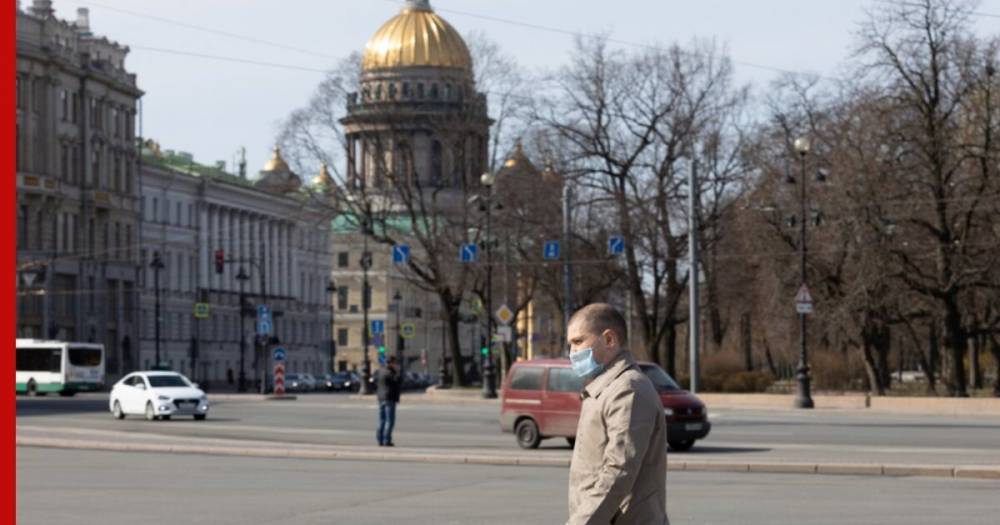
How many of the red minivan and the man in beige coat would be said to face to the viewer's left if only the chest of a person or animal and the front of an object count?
1

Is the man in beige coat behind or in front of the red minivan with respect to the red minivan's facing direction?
in front

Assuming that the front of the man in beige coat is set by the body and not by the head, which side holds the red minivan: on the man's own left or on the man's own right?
on the man's own right

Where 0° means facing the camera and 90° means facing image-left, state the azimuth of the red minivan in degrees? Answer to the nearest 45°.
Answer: approximately 315°

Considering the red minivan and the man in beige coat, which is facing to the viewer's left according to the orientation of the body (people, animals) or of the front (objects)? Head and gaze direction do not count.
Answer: the man in beige coat

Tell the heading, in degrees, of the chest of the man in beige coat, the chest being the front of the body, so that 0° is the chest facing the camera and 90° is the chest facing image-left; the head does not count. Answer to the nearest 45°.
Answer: approximately 90°

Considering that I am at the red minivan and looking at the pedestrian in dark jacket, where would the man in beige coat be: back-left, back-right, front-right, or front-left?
front-left

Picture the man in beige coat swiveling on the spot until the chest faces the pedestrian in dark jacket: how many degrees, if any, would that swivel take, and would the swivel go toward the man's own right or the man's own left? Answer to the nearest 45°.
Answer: approximately 90° to the man's own right

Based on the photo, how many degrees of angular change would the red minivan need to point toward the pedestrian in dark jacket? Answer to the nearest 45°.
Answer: approximately 135° to its right
